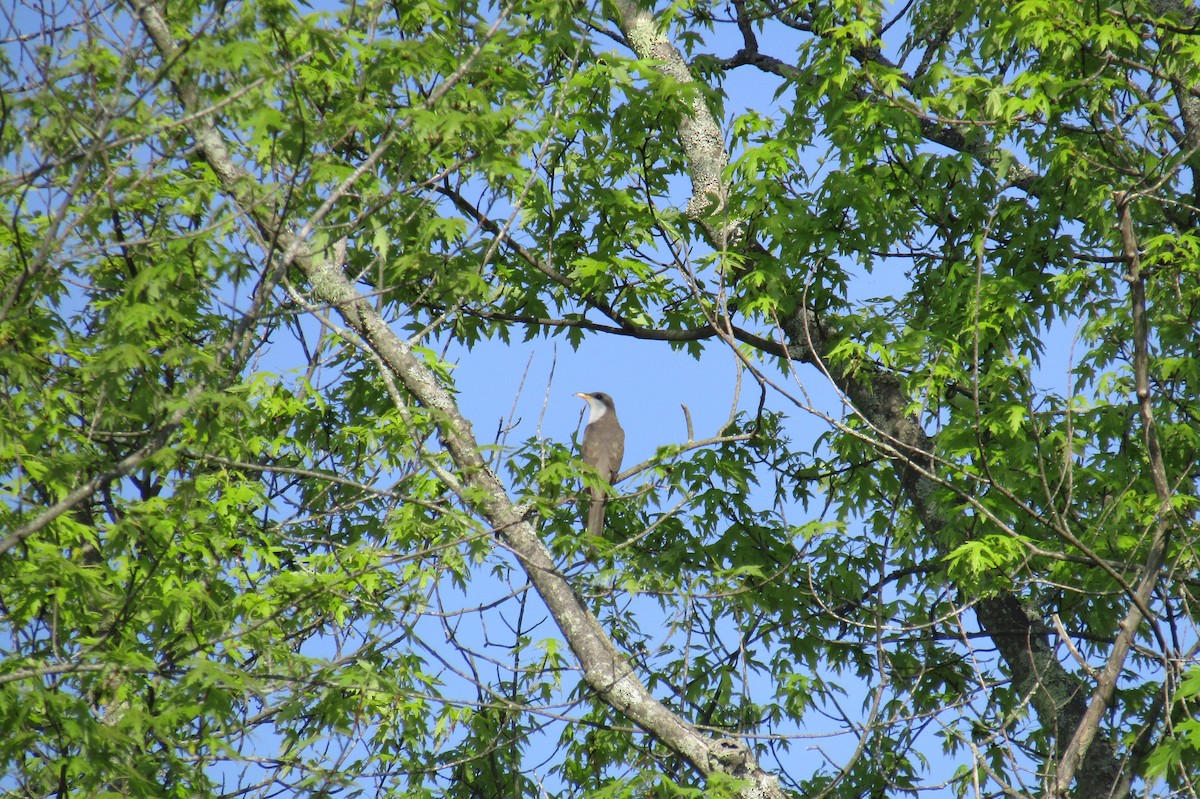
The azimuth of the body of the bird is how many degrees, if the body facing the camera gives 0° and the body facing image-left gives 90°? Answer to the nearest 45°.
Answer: approximately 135°
